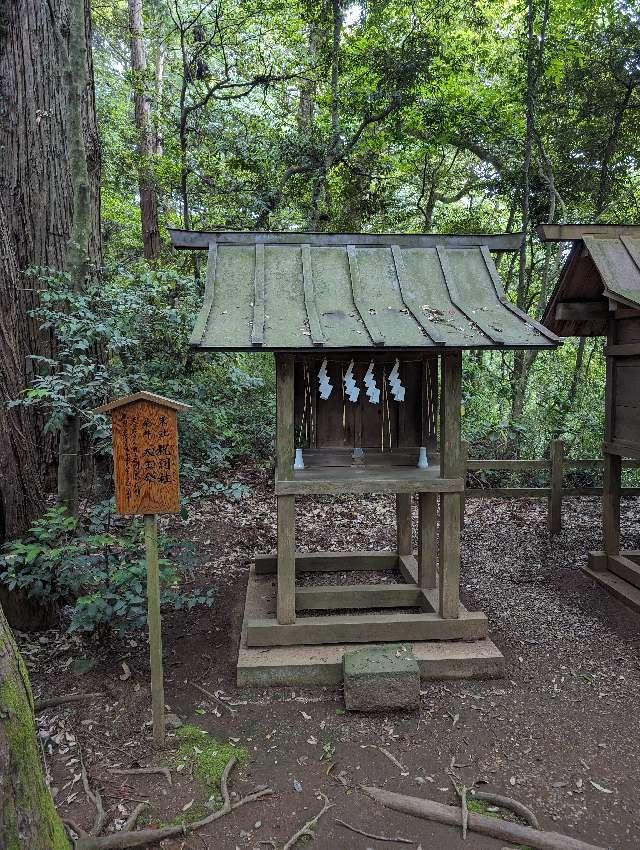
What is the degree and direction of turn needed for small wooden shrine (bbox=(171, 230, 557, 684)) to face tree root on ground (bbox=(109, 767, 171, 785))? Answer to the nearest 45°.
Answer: approximately 45° to its right

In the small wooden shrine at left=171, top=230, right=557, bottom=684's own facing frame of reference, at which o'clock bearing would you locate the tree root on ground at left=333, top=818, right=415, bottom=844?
The tree root on ground is roughly at 12 o'clock from the small wooden shrine.

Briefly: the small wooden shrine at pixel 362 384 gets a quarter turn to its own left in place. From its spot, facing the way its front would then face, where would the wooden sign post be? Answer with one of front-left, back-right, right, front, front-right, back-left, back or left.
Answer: back-right

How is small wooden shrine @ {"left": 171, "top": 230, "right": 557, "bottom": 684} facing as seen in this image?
toward the camera

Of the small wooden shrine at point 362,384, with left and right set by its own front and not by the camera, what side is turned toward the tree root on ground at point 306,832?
front

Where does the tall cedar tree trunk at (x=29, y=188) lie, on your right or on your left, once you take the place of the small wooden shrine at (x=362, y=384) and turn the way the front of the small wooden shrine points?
on your right

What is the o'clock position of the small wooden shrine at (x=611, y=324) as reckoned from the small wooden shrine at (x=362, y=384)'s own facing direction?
the small wooden shrine at (x=611, y=324) is roughly at 8 o'clock from the small wooden shrine at (x=362, y=384).

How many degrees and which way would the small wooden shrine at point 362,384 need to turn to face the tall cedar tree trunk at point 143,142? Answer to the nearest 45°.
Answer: approximately 135° to its right

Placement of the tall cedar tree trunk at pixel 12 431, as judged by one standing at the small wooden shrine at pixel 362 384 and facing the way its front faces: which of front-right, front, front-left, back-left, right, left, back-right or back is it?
right
